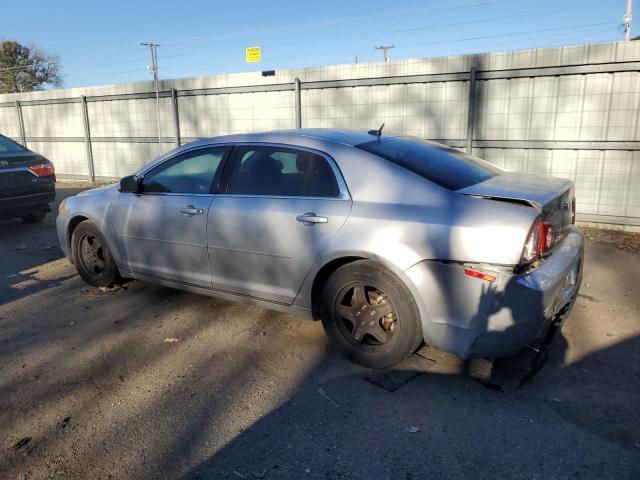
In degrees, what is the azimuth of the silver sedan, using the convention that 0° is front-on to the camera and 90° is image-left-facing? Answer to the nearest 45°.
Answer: approximately 135°

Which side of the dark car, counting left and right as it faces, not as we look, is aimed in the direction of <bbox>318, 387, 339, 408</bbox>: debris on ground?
back

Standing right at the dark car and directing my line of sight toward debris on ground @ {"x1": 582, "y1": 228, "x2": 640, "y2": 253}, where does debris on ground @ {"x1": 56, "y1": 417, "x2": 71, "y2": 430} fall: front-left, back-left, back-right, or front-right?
front-right

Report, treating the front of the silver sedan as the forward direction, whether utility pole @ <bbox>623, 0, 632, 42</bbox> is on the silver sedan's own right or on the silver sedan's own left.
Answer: on the silver sedan's own right

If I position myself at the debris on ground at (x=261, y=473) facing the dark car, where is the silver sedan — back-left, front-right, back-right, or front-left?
front-right

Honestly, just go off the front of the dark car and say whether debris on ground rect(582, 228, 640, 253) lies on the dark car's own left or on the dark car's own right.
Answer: on the dark car's own right

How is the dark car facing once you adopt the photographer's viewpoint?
facing away from the viewer

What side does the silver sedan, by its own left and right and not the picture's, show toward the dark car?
front

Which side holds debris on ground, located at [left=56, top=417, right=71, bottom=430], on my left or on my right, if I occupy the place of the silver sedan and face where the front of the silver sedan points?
on my left

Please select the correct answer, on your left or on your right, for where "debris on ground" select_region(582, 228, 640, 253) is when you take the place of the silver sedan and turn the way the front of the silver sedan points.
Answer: on your right

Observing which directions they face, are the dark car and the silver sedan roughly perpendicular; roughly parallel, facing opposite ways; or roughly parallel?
roughly parallel

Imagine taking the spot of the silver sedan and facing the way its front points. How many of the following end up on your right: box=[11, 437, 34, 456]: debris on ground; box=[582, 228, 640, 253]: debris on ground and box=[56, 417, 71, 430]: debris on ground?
1

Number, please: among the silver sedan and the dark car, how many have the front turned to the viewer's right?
0

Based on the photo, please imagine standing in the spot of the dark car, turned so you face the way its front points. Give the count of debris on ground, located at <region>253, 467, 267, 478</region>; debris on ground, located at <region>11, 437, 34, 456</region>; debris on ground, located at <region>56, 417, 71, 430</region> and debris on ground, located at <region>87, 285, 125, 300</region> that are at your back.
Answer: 4

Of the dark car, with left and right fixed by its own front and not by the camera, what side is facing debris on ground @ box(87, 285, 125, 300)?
back

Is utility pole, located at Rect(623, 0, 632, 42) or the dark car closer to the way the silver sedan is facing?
the dark car
